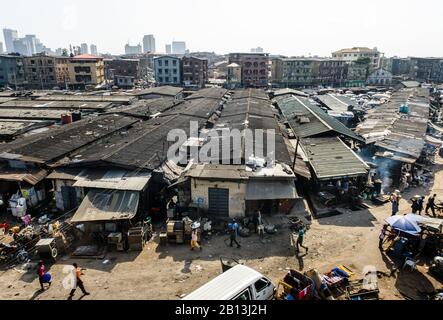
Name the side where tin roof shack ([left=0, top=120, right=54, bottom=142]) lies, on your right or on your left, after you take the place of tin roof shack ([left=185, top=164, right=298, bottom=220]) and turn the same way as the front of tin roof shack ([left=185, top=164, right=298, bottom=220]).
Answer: on your right

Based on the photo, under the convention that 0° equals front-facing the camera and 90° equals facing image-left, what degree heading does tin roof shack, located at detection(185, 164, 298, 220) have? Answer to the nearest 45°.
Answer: approximately 0°

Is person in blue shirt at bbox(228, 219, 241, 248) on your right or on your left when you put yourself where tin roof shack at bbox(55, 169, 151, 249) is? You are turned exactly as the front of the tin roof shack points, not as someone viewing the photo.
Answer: on your left

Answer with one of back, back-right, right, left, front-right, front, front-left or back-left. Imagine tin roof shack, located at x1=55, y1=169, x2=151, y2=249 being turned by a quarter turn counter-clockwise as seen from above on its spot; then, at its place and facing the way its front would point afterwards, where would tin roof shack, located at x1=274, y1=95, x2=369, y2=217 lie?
front

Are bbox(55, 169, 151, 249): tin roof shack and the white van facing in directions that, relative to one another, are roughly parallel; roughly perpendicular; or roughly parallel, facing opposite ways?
roughly perpendicular

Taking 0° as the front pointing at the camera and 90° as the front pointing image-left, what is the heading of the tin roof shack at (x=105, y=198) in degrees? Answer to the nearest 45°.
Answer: approximately 0°

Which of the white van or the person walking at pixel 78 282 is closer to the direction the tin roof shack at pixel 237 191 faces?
the white van

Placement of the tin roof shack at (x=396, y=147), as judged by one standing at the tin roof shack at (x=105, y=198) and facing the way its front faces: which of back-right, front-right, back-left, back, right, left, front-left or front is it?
left
